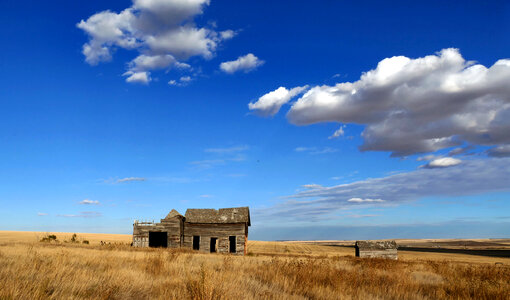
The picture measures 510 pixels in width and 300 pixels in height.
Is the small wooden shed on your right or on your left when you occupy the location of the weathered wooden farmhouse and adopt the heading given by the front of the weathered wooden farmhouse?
on your left

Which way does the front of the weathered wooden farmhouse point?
toward the camera
